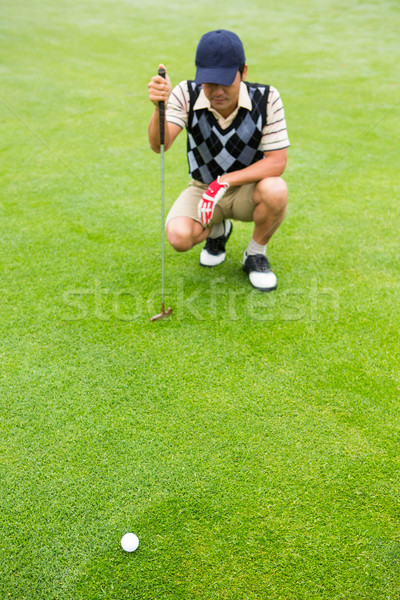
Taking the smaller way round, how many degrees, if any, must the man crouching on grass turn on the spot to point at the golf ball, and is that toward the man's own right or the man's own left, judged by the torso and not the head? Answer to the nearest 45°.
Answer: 0° — they already face it

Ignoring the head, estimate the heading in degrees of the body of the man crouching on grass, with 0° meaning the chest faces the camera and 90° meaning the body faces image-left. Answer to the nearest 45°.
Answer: approximately 0°
